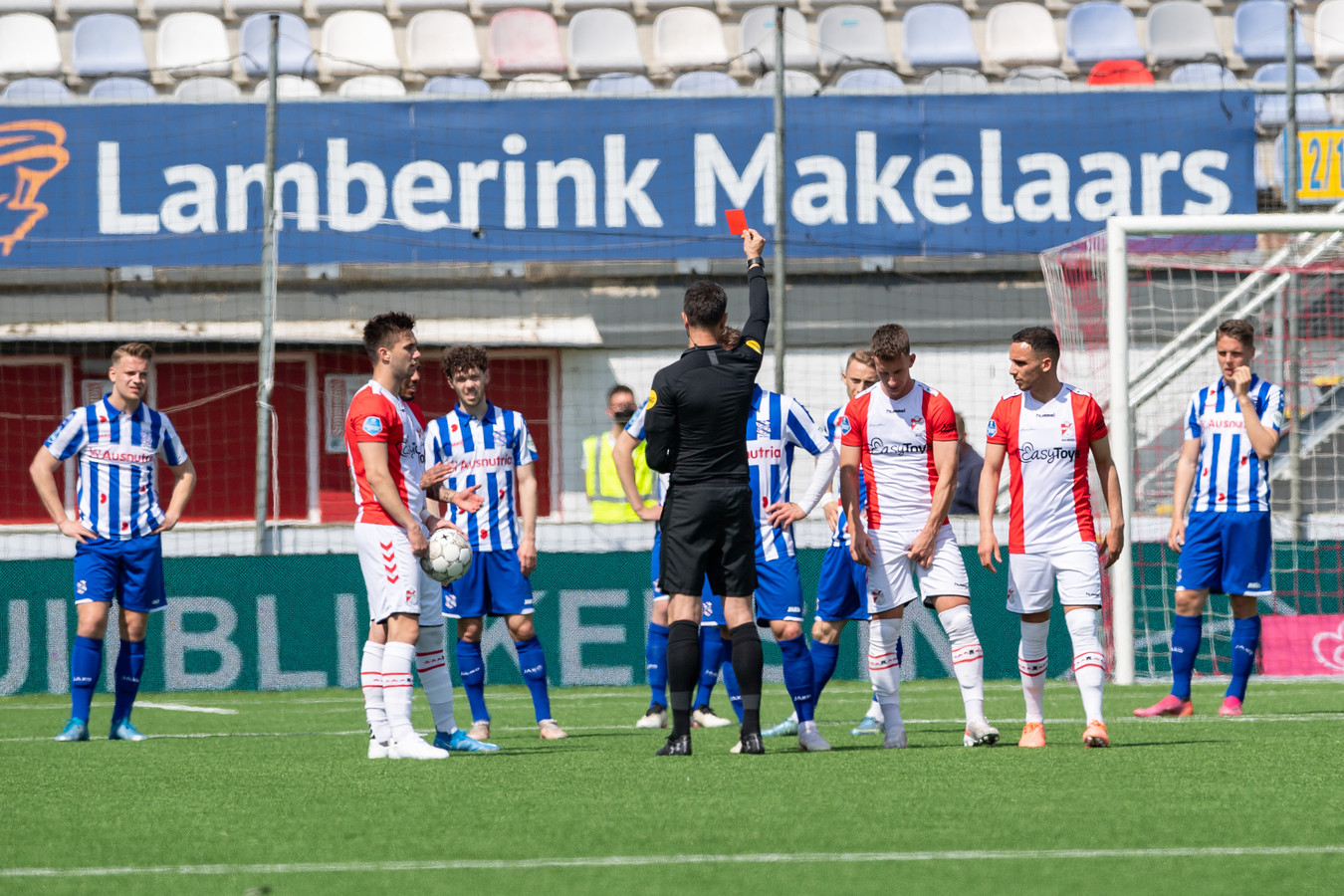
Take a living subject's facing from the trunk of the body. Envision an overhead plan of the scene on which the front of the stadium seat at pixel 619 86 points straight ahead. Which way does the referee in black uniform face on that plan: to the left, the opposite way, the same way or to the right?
the opposite way

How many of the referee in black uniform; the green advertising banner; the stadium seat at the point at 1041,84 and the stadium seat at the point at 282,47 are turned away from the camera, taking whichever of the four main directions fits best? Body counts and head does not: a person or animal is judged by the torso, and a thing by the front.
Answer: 1

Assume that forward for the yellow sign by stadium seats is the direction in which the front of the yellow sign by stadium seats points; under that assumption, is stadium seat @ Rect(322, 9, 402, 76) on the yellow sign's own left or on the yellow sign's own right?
on the yellow sign's own right

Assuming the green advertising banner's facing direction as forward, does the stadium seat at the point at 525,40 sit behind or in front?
behind

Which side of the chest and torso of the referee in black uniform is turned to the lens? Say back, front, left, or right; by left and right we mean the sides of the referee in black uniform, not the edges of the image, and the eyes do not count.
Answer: back

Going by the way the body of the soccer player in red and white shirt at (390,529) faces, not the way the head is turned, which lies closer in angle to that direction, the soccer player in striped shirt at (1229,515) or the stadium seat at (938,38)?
the soccer player in striped shirt

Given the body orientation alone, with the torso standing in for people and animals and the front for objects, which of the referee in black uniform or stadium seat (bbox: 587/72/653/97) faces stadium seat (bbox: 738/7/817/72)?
the referee in black uniform

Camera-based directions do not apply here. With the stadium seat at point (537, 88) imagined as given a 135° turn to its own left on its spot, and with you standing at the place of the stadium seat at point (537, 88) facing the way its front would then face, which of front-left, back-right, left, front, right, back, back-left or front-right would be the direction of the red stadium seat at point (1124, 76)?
front-right

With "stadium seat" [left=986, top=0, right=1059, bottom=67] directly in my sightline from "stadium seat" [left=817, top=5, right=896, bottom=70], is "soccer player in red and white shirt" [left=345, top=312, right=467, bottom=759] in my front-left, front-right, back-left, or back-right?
back-right

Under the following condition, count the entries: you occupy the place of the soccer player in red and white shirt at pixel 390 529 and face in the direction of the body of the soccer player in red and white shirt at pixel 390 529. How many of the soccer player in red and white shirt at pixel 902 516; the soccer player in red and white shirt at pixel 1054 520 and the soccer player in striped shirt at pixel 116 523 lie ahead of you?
2

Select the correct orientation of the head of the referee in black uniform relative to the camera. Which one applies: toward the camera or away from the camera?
away from the camera
